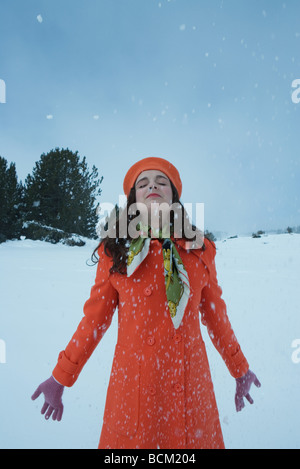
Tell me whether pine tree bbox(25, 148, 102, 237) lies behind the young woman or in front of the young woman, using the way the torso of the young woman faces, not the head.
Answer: behind

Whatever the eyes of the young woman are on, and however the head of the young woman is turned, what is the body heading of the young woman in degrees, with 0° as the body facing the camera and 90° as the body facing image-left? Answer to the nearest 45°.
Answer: approximately 0°

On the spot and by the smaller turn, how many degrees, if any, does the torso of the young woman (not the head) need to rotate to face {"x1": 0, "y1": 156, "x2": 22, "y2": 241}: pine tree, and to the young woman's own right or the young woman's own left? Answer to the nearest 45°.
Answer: approximately 135° to the young woman's own right
